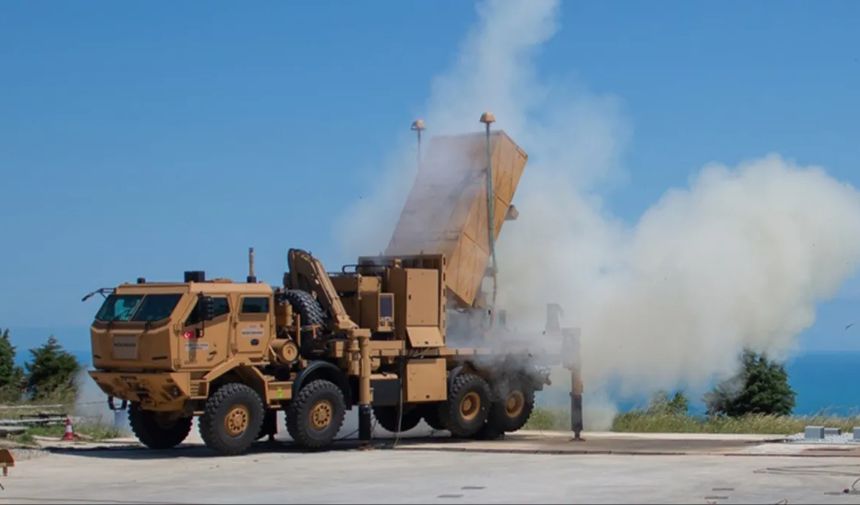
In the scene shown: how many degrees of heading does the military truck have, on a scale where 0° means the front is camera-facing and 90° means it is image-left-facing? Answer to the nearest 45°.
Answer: approximately 45°

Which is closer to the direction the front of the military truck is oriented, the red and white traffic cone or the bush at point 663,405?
the red and white traffic cone

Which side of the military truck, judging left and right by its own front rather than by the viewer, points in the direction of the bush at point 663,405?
back

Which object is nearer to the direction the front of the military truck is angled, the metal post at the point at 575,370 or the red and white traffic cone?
the red and white traffic cone

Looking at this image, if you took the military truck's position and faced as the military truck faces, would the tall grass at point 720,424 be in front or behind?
behind

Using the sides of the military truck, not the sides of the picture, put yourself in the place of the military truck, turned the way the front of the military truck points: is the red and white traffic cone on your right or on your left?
on your right

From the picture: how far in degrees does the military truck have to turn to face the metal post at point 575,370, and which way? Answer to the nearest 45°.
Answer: approximately 135° to its left

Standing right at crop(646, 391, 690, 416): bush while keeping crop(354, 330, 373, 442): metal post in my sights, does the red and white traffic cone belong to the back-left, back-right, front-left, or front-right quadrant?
front-right

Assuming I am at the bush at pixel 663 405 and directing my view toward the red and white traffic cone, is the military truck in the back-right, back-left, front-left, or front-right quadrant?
front-left

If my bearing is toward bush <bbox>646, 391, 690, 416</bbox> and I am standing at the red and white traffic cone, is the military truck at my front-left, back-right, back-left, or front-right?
front-right

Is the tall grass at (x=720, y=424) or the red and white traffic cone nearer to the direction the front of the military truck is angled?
the red and white traffic cone
